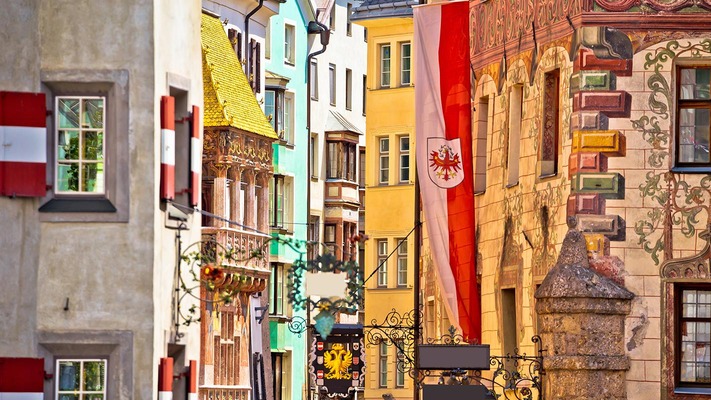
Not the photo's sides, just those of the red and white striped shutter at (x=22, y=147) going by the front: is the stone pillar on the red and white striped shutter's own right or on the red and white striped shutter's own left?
on the red and white striped shutter's own left

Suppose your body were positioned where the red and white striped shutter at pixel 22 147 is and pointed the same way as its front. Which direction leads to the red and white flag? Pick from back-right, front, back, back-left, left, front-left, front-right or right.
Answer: back-left

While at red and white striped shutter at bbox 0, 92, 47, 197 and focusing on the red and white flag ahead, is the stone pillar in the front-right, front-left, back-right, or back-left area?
front-right

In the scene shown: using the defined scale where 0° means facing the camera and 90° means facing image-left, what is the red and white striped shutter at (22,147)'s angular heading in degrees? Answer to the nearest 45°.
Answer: approximately 0°

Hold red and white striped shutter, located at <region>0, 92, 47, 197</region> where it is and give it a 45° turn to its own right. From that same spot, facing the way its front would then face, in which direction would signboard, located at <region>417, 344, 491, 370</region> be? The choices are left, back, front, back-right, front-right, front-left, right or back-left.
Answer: back
